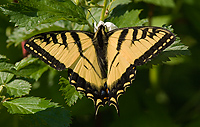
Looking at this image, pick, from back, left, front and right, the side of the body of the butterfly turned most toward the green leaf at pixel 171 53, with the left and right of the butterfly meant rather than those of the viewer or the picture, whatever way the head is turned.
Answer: right

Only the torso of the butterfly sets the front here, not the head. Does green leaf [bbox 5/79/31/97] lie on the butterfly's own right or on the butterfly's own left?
on the butterfly's own left

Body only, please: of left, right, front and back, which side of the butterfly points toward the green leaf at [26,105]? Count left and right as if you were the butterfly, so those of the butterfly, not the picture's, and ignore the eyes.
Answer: left

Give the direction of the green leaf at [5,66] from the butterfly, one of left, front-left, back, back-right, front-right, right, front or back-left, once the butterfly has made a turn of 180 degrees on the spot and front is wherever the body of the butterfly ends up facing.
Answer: right

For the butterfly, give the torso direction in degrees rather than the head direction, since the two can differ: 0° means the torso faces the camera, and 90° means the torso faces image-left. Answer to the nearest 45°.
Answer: approximately 180°

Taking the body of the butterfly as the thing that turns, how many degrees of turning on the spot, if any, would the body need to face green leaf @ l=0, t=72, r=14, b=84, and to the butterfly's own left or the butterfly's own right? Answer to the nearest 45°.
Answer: approximately 90° to the butterfly's own left

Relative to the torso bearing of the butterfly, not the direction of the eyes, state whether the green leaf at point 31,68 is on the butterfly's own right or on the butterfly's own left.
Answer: on the butterfly's own left

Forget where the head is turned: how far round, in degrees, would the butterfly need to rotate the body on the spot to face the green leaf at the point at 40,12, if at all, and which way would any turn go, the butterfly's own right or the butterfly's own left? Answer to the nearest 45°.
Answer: approximately 90° to the butterfly's own left
